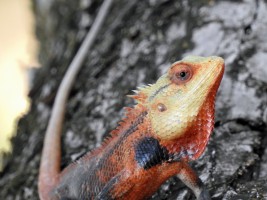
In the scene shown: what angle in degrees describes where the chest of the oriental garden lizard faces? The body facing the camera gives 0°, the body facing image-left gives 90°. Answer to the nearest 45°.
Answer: approximately 270°
